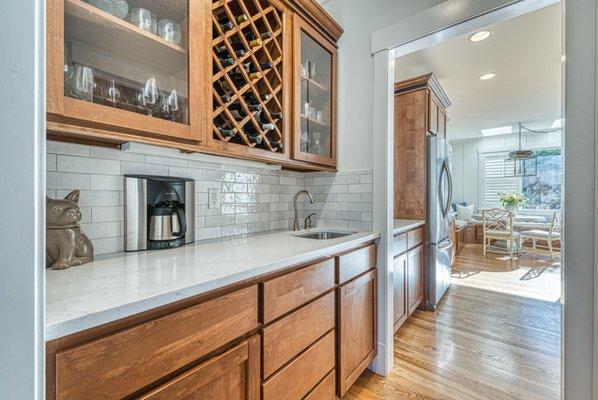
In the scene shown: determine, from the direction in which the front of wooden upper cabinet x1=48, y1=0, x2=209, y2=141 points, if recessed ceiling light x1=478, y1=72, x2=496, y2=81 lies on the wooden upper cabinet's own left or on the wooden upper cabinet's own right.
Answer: on the wooden upper cabinet's own left

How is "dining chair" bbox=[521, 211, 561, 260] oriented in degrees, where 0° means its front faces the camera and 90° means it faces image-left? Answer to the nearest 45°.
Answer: approximately 135°

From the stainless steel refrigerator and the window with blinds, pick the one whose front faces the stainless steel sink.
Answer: the window with blinds

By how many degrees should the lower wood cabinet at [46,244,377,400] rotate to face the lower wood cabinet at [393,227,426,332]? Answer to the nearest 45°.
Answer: approximately 90° to its left

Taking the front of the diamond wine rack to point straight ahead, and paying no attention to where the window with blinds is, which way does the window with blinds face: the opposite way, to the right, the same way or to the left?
to the right

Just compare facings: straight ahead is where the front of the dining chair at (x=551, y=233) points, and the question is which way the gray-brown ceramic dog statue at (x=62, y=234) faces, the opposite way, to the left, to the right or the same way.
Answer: the opposite way

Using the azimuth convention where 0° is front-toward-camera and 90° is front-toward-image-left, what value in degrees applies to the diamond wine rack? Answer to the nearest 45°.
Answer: approximately 315°

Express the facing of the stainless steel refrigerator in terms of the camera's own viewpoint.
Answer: facing to the right of the viewer
